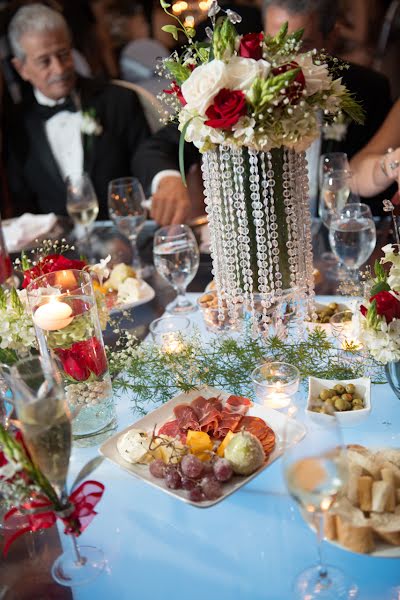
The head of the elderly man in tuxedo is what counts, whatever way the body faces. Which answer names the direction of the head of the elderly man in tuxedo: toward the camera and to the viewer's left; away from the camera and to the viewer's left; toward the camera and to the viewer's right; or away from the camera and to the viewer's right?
toward the camera and to the viewer's right

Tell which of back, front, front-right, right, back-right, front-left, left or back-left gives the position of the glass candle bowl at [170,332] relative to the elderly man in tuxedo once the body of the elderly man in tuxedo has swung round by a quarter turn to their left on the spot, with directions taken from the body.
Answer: right

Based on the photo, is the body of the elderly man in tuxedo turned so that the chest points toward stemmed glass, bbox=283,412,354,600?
yes

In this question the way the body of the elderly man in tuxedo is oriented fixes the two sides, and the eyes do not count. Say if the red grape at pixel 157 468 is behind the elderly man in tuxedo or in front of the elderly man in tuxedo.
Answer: in front

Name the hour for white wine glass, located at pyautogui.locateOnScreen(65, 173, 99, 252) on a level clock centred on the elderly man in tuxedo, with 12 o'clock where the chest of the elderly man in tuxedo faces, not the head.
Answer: The white wine glass is roughly at 12 o'clock from the elderly man in tuxedo.

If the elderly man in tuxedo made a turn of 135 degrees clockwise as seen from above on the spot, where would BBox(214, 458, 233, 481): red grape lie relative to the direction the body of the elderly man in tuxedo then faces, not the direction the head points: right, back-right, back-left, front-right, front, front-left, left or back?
back-left

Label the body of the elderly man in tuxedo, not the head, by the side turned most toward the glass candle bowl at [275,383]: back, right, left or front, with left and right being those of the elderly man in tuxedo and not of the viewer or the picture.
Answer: front

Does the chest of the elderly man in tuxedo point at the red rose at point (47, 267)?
yes

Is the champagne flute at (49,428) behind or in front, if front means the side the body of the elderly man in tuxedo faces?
in front

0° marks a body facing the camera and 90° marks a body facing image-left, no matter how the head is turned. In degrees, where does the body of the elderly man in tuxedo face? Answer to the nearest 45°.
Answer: approximately 0°

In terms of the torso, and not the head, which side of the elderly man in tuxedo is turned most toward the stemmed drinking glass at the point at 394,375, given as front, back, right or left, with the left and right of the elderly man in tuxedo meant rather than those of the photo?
front

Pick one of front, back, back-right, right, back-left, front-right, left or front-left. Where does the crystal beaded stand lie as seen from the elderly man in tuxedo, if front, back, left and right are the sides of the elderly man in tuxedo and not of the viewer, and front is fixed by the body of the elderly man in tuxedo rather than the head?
front

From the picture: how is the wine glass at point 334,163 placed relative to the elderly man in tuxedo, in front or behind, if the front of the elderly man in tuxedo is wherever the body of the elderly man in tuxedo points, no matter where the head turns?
in front
